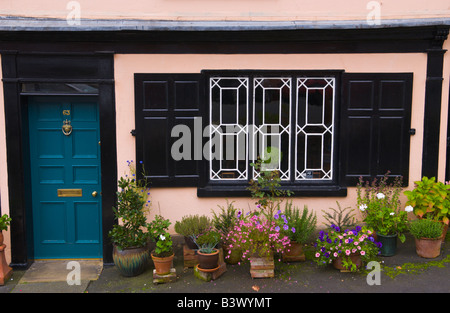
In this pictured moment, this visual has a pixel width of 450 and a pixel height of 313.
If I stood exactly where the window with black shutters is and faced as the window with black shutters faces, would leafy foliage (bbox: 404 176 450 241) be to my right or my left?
on my left

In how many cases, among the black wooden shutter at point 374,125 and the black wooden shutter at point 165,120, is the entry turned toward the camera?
2

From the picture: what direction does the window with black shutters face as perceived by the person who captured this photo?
facing the viewer

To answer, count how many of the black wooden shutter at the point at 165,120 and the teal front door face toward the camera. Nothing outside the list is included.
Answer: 2

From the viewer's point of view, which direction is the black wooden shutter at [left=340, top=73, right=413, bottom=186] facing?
toward the camera

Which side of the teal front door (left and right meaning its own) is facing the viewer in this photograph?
front

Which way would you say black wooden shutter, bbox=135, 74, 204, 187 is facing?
toward the camera

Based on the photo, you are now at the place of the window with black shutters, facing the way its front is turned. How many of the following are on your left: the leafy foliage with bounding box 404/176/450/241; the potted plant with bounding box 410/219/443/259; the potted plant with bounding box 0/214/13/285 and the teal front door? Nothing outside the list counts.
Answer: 2

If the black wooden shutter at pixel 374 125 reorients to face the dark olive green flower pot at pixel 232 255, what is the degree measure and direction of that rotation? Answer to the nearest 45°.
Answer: approximately 45° to its right

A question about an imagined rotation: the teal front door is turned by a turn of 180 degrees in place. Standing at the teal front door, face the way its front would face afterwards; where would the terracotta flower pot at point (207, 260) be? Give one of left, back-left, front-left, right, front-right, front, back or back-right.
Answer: back-right

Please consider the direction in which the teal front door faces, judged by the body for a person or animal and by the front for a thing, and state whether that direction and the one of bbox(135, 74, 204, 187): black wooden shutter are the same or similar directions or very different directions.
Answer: same or similar directions

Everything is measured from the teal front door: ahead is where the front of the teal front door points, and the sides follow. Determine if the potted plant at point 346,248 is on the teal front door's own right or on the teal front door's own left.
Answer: on the teal front door's own left

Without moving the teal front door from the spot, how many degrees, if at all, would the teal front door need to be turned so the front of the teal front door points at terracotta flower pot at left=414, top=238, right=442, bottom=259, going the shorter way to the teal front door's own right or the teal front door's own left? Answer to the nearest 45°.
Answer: approximately 45° to the teal front door's own left
